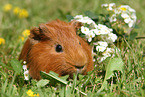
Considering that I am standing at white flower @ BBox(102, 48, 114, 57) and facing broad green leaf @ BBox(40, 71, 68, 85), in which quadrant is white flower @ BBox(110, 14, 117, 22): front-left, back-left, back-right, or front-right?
back-right

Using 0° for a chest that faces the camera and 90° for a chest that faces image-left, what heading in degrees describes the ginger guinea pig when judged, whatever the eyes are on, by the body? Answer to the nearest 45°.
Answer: approximately 315°

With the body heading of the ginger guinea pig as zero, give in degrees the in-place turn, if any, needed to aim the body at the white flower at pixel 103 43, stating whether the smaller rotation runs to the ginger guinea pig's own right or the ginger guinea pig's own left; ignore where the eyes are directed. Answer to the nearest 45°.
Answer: approximately 90° to the ginger guinea pig's own left

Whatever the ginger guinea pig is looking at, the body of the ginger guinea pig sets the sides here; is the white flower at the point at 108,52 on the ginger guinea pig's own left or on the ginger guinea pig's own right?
on the ginger guinea pig's own left

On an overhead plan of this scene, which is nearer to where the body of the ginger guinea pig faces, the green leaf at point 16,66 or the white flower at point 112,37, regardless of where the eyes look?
the white flower

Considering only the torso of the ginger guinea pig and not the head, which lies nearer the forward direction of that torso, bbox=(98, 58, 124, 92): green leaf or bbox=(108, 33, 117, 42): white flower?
the green leaf

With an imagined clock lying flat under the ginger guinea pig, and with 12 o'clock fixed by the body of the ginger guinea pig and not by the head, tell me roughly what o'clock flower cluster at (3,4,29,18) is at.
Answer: The flower cluster is roughly at 7 o'clock from the ginger guinea pig.

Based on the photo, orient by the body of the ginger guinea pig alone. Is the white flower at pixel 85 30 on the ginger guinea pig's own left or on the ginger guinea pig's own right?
on the ginger guinea pig's own left

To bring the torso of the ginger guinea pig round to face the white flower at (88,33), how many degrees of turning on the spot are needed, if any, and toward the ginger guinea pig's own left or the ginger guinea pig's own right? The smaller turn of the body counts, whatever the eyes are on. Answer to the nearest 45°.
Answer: approximately 90° to the ginger guinea pig's own left
